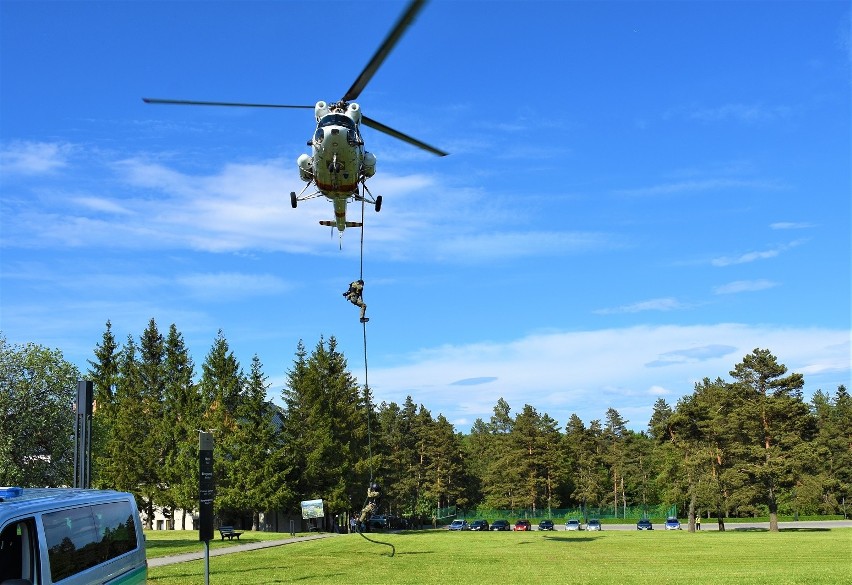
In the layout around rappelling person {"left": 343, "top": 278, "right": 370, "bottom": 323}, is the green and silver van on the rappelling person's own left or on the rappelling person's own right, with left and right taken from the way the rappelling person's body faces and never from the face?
on the rappelling person's own right

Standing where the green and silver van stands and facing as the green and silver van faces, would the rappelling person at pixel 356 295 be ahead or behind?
behind
